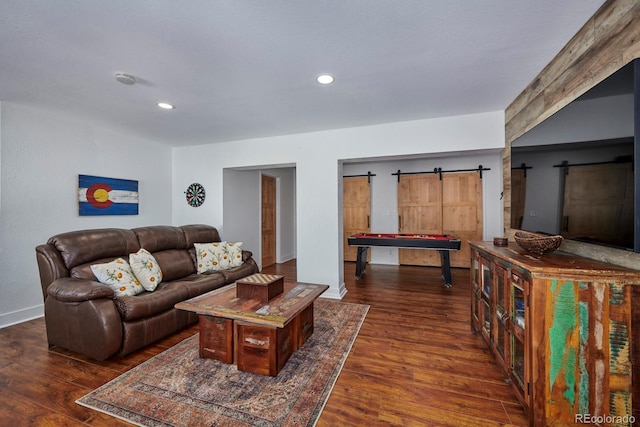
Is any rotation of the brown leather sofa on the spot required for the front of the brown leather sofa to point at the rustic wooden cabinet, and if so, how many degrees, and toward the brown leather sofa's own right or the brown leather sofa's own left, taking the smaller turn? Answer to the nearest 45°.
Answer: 0° — it already faces it

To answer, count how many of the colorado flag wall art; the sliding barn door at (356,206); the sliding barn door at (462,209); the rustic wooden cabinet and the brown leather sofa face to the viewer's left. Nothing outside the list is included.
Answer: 1

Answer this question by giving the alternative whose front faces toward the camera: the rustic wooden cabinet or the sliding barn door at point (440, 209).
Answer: the sliding barn door

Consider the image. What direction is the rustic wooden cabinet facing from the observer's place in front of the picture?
facing to the left of the viewer

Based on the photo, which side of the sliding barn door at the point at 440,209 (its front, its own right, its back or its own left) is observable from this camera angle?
front

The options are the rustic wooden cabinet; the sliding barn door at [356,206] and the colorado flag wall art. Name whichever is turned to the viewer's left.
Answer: the rustic wooden cabinet

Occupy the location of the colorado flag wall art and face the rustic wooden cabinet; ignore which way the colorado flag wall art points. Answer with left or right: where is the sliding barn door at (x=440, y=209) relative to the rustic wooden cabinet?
left

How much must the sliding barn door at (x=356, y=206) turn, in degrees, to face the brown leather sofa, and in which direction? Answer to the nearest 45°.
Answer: approximately 45° to its right

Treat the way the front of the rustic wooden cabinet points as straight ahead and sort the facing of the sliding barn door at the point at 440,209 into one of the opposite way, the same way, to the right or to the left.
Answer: to the left

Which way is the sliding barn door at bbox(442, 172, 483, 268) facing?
toward the camera

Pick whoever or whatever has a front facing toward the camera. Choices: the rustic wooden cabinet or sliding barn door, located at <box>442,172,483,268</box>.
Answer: the sliding barn door

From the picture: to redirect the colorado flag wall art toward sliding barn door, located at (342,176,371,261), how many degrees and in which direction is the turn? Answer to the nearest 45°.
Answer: approximately 45° to its left

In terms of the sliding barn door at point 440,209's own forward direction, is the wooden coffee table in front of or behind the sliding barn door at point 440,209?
in front

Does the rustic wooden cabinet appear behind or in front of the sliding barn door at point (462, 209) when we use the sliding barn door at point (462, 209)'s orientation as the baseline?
in front

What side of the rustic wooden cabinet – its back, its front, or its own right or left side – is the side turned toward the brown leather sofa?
front

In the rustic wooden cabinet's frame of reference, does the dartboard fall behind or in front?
in front

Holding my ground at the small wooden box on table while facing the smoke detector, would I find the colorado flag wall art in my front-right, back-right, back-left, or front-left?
front-right

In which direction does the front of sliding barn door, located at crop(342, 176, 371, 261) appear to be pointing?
toward the camera

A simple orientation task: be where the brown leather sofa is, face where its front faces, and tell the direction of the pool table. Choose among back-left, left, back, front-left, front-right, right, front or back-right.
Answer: front-left

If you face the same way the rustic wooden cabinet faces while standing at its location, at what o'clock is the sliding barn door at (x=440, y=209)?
The sliding barn door is roughly at 2 o'clock from the rustic wooden cabinet.

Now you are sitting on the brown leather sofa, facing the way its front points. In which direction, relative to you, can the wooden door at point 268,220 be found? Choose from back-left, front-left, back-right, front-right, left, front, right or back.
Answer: left
